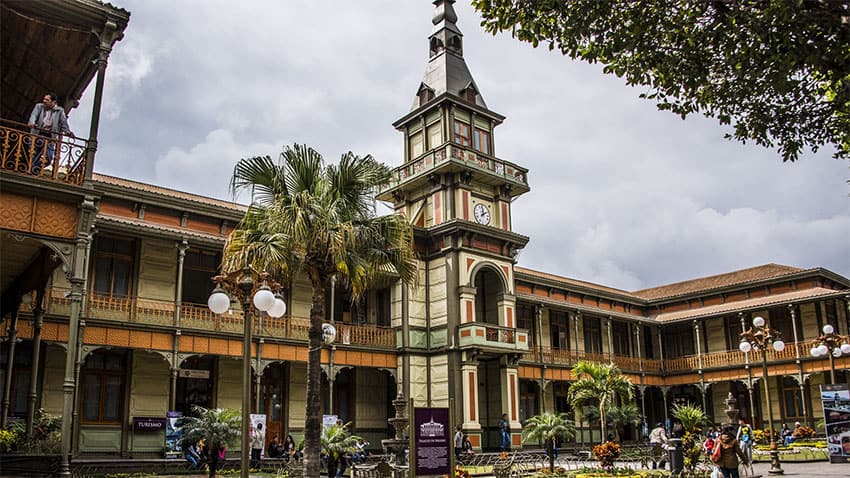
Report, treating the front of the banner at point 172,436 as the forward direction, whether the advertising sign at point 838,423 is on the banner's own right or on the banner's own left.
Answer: on the banner's own left

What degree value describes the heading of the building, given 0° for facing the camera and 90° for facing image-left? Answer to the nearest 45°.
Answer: approximately 315°

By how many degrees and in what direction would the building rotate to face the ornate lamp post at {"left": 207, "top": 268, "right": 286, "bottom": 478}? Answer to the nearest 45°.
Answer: approximately 45° to its right

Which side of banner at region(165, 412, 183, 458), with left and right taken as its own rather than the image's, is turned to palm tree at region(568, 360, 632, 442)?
left

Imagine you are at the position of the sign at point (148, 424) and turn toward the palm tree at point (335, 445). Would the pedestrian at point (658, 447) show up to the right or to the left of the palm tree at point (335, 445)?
left

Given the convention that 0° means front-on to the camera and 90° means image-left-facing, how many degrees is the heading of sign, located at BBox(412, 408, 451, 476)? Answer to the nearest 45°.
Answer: approximately 0°

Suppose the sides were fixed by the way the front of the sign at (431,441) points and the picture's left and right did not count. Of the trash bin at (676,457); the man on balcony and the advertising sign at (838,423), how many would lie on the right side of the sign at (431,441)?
1

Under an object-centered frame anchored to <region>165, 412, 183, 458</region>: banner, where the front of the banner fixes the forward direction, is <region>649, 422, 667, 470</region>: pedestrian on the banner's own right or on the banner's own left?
on the banner's own left

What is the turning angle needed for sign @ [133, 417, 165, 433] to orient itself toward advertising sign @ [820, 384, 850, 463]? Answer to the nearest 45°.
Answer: approximately 45° to its left

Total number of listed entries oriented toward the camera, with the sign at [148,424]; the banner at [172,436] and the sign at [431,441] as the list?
3

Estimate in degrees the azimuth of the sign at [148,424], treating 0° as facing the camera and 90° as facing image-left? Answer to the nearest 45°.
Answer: approximately 0°

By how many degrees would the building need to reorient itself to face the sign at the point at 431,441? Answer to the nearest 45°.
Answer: approximately 45° to its right
